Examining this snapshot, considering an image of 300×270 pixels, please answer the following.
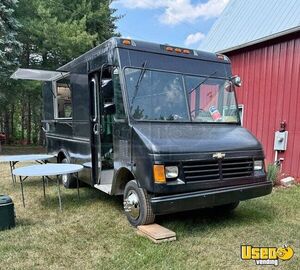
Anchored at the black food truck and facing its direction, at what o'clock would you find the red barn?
The red barn is roughly at 9 o'clock from the black food truck.

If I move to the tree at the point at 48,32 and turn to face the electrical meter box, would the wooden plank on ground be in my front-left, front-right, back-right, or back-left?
front-right

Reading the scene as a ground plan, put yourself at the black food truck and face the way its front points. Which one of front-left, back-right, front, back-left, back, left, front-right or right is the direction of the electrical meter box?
left

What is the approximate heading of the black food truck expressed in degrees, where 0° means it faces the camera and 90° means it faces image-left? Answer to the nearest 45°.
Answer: approximately 315°

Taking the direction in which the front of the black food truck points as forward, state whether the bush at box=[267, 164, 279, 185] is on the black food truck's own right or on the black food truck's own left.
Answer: on the black food truck's own left

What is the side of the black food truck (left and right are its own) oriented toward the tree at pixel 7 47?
back

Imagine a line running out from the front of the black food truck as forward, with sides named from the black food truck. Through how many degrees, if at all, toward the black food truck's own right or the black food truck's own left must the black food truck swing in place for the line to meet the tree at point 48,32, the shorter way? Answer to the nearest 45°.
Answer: approximately 180°
